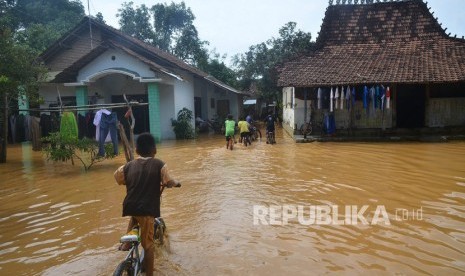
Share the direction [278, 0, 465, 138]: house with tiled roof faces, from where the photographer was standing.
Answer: facing the viewer

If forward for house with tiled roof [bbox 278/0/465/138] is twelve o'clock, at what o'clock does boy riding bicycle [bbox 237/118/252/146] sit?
The boy riding bicycle is roughly at 2 o'clock from the house with tiled roof.

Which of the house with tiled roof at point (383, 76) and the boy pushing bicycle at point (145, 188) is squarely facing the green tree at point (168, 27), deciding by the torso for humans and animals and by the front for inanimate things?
the boy pushing bicycle

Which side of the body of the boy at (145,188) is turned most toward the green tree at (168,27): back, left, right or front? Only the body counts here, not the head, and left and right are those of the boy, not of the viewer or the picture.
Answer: front

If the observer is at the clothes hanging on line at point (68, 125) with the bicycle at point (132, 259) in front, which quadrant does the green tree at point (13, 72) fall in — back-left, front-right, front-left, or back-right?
back-right

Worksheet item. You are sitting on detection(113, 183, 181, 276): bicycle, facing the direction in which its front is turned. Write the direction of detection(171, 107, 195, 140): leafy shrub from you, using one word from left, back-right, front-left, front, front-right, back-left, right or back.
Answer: front-left

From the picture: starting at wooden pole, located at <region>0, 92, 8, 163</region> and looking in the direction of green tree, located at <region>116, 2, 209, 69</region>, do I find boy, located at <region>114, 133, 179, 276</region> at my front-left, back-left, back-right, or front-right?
back-right

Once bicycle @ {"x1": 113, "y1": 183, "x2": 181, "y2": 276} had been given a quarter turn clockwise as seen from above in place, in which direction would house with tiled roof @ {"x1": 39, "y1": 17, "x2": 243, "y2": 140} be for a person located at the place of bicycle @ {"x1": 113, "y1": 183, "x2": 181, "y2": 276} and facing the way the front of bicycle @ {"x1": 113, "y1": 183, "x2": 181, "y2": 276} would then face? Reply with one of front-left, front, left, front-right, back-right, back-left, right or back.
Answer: back-left

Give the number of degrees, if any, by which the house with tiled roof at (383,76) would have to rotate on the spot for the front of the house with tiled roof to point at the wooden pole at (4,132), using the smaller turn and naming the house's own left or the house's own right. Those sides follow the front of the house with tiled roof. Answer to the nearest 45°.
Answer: approximately 45° to the house's own right

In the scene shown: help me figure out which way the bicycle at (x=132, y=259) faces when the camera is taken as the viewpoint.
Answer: facing away from the viewer and to the right of the viewer

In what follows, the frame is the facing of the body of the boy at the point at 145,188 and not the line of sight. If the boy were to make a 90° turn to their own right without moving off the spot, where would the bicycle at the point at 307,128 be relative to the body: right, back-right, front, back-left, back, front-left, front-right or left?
front-left

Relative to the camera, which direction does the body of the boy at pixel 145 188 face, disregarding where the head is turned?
away from the camera

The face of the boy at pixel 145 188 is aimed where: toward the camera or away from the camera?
away from the camera

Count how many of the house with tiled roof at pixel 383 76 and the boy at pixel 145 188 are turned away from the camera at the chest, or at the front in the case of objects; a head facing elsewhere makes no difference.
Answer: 1
